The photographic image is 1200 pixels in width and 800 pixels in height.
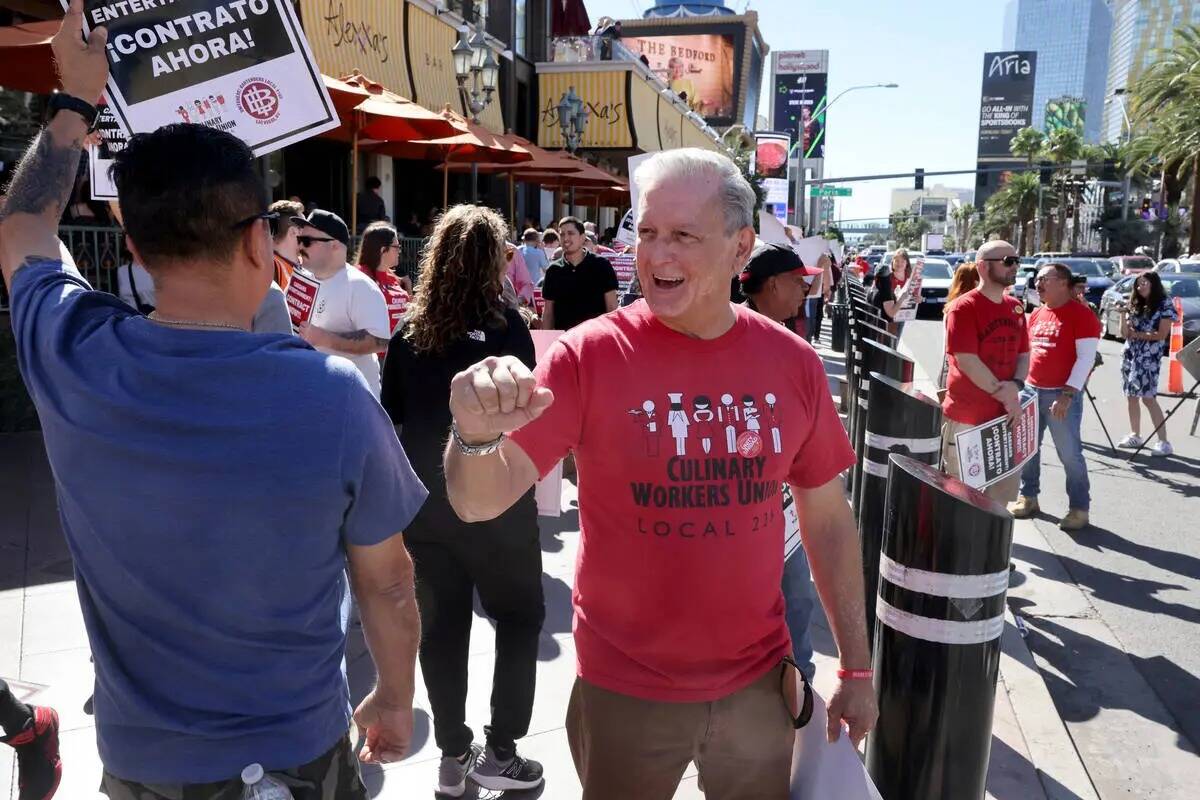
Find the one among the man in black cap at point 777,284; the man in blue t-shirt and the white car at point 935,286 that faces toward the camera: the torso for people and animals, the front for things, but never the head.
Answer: the white car

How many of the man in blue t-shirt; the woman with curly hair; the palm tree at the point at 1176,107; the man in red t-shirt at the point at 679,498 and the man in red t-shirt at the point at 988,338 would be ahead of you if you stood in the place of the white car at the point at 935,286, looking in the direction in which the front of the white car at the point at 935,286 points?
4

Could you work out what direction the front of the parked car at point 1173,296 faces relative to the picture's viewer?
facing the viewer and to the left of the viewer

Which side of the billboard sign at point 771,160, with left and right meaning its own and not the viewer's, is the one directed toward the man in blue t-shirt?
front

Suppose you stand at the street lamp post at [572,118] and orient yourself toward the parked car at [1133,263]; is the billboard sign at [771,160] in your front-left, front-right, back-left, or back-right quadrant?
front-left

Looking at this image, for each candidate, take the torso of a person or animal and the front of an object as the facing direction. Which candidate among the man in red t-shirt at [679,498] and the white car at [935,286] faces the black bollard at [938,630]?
the white car

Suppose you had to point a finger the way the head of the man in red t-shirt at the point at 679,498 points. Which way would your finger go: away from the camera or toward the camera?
toward the camera

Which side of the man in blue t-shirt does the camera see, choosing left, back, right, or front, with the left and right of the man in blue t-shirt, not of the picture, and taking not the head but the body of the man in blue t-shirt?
back

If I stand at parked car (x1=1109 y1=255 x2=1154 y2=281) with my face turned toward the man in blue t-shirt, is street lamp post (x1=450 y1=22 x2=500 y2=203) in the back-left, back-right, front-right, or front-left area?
front-right

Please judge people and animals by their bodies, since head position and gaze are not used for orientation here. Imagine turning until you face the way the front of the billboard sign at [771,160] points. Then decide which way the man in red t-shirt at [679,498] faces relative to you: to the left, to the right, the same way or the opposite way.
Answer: the same way

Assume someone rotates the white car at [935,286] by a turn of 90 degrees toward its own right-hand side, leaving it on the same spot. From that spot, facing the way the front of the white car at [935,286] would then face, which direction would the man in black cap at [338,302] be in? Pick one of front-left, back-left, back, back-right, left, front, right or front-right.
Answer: left

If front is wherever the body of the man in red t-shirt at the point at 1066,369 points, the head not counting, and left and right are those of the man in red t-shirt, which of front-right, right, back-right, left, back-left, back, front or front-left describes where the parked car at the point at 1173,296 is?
back-right

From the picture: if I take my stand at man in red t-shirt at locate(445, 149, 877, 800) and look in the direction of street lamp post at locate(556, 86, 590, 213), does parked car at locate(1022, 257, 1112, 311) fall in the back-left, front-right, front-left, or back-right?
front-right

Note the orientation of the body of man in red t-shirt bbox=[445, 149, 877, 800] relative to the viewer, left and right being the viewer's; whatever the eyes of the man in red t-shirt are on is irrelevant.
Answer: facing the viewer

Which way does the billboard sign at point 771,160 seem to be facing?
toward the camera

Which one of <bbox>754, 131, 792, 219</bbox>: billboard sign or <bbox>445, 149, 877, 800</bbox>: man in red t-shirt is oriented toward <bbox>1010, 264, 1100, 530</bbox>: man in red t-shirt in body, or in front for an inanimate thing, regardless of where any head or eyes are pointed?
the billboard sign

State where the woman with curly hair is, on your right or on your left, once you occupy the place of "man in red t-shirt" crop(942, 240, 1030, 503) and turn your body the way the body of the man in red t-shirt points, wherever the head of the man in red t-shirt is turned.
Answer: on your right
